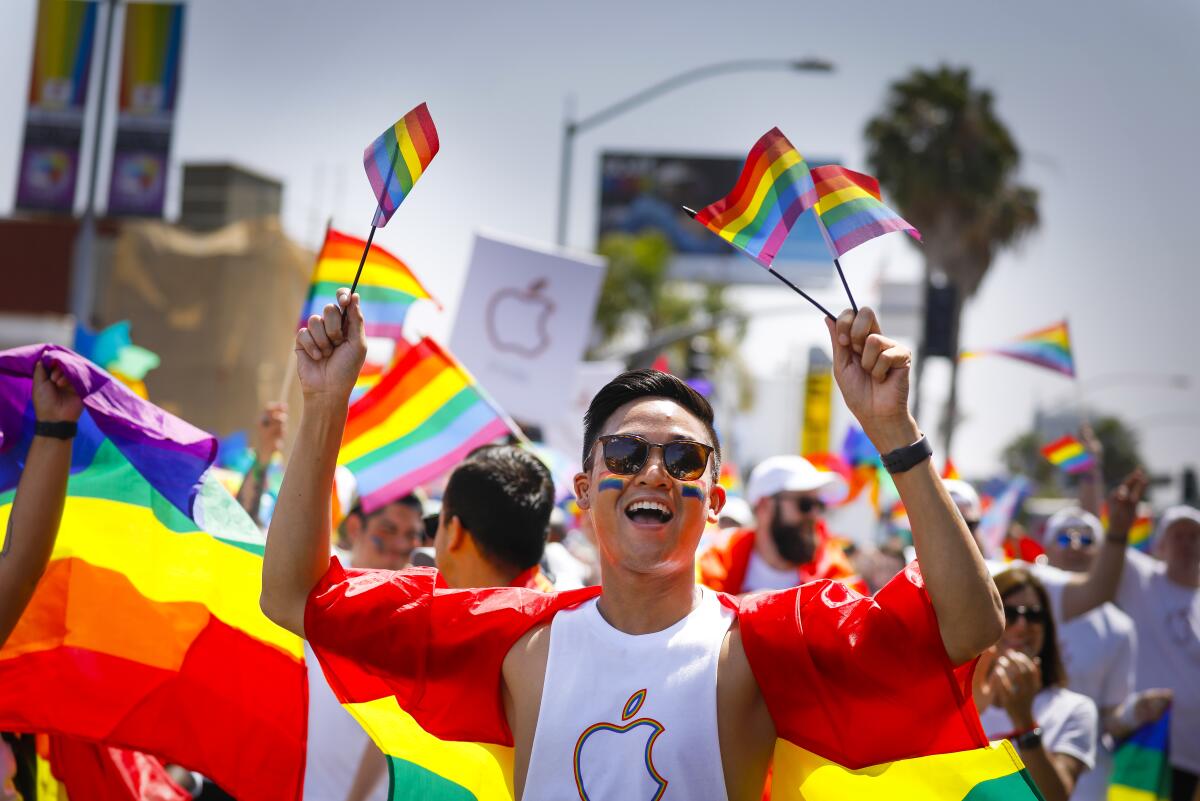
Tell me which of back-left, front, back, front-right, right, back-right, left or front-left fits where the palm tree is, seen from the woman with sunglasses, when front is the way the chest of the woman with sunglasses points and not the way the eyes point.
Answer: back-right

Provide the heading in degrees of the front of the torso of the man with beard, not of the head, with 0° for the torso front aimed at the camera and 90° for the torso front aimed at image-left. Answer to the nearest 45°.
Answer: approximately 315°

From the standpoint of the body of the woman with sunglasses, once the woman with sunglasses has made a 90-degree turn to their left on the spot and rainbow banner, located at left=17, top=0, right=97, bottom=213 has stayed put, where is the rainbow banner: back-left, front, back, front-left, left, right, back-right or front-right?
back

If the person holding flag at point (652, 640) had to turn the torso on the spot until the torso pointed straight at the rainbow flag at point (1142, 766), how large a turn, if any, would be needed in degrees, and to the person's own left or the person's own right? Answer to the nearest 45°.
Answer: approximately 135° to the person's own left

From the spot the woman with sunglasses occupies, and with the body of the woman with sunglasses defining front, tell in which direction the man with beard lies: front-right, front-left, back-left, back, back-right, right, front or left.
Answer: right

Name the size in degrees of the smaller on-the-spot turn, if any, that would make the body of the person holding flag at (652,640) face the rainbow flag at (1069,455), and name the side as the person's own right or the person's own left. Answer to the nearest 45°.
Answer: approximately 180°

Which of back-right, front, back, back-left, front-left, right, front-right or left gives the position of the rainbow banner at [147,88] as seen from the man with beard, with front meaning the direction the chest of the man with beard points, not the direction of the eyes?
back

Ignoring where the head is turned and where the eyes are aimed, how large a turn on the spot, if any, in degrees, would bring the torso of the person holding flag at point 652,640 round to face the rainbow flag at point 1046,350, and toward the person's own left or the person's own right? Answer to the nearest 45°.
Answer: approximately 180°
